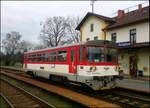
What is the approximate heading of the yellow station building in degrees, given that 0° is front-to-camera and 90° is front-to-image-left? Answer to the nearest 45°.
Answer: approximately 45°

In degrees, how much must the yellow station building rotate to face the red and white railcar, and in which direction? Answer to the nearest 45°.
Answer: approximately 45° to its left
